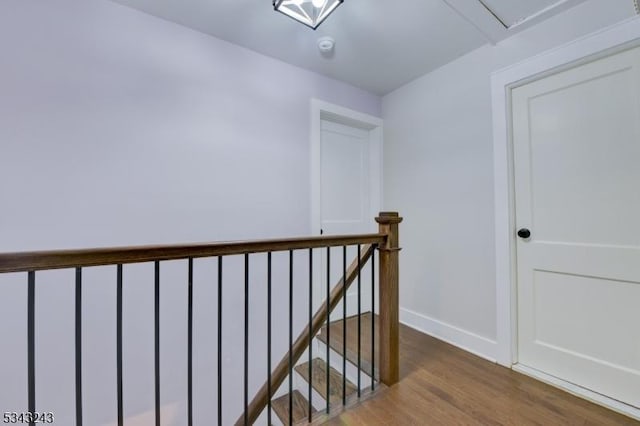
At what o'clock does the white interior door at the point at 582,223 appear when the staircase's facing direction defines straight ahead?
The white interior door is roughly at 8 o'clock from the staircase.
